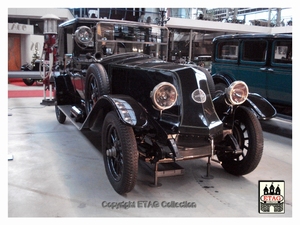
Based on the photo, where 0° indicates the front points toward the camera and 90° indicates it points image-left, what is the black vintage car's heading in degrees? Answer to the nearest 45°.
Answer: approximately 315°

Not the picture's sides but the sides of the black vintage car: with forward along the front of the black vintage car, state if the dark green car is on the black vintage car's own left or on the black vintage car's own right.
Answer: on the black vintage car's own left
